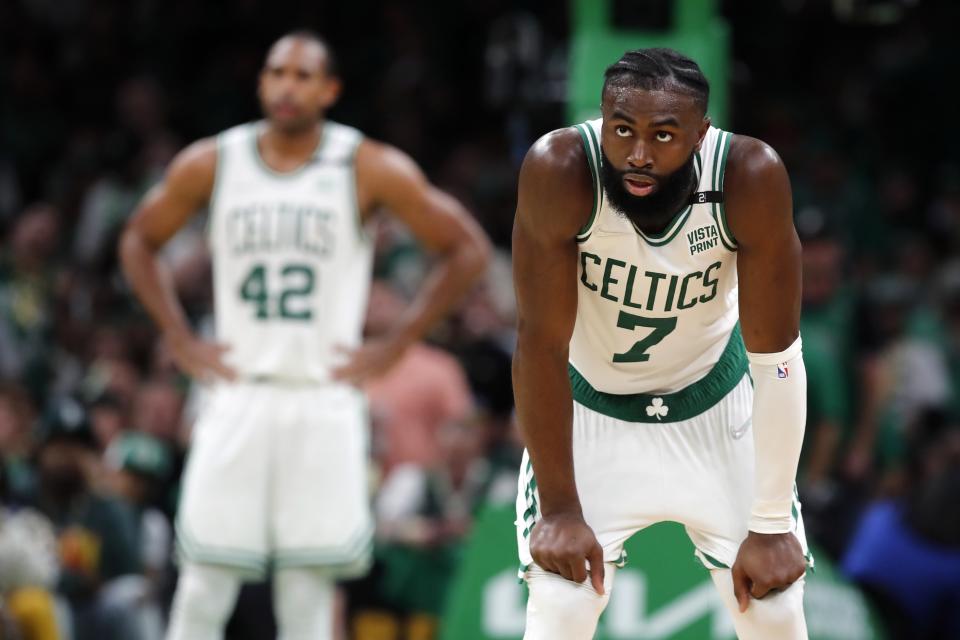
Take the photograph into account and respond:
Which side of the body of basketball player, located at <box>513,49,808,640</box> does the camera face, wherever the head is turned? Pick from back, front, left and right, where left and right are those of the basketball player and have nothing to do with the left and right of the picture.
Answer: front

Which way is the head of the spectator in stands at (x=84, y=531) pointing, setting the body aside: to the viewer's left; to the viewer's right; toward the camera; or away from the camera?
toward the camera

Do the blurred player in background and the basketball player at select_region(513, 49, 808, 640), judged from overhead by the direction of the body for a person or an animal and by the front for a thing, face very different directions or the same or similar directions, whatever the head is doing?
same or similar directions

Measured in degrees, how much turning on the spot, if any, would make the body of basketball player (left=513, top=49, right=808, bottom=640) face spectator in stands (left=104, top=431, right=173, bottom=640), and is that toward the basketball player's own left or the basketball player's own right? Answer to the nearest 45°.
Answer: approximately 135° to the basketball player's own right

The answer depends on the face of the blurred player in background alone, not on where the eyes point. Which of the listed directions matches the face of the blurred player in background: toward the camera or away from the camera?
toward the camera

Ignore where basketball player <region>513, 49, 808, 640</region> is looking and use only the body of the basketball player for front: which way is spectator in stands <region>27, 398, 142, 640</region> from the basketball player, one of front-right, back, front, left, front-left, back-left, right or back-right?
back-right

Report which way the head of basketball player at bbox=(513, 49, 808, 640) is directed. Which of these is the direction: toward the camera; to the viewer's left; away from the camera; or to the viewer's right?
toward the camera

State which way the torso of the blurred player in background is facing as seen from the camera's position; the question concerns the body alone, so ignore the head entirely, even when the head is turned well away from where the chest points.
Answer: toward the camera

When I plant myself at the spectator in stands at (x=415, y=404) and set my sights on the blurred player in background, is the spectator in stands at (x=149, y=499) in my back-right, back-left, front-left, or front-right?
front-right

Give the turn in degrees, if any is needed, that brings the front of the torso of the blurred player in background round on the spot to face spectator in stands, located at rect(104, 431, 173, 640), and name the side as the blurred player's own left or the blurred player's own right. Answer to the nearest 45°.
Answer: approximately 135° to the blurred player's own right

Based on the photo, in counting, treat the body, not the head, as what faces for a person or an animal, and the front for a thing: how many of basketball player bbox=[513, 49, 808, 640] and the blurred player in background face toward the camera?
2
